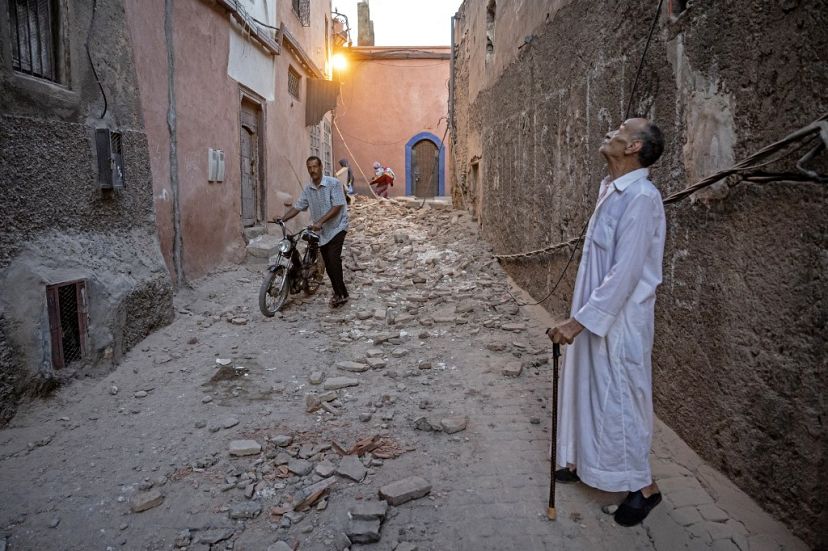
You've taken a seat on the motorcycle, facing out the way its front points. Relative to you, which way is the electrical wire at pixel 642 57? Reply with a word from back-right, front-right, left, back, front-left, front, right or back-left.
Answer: left

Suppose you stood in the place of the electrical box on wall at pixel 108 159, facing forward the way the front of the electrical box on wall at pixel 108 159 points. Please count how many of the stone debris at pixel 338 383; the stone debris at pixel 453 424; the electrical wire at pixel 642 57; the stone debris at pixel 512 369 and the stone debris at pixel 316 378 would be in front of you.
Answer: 5

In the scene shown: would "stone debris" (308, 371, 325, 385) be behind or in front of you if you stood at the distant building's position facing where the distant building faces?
in front

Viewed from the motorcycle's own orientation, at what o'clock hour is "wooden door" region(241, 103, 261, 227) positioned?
The wooden door is roughly at 4 o'clock from the motorcycle.

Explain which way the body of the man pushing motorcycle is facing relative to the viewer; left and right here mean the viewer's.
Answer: facing the viewer and to the left of the viewer

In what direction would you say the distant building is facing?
toward the camera

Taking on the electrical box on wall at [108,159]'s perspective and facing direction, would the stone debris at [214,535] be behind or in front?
in front

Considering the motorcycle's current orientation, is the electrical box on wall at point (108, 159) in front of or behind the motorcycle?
in front

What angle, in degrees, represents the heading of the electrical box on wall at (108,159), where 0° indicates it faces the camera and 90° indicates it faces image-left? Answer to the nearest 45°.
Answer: approximately 315°

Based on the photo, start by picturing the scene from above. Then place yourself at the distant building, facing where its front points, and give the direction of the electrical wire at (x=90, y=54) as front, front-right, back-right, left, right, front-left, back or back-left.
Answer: front

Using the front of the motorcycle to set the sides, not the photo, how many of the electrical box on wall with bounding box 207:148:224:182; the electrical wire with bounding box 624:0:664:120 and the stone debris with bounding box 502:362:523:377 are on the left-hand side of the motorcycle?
2

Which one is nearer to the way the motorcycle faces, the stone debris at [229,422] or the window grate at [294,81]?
the stone debris

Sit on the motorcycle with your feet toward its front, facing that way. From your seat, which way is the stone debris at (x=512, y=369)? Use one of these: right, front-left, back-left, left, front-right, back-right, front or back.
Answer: left

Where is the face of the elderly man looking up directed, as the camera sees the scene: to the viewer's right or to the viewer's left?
to the viewer's left

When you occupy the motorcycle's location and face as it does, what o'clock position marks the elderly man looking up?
The elderly man looking up is roughly at 10 o'clock from the motorcycle.

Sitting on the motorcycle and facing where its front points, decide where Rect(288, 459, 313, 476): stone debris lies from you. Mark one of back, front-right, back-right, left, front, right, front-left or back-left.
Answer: front-left
